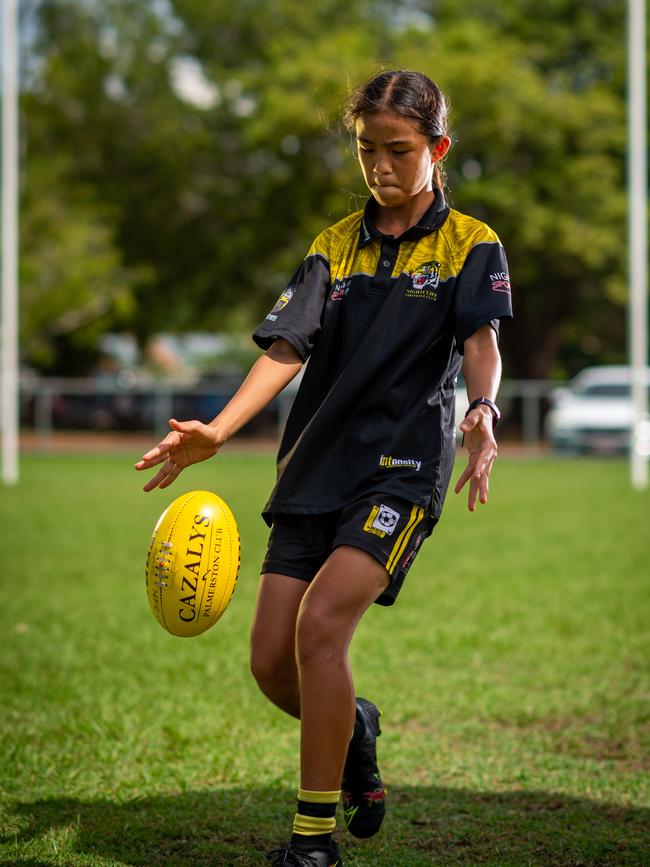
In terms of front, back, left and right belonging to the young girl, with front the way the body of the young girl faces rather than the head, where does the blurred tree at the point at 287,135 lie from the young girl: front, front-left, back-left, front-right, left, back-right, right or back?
back-right

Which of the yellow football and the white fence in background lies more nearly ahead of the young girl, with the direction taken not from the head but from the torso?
the yellow football

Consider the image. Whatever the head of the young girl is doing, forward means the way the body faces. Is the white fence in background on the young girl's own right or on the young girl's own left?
on the young girl's own right

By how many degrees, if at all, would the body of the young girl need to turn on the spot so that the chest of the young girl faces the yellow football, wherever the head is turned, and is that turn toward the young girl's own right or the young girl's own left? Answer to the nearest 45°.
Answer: approximately 45° to the young girl's own right

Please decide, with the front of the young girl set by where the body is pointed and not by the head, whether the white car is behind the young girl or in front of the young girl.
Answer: behind

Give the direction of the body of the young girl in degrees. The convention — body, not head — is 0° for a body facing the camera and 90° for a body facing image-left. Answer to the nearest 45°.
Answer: approximately 45°

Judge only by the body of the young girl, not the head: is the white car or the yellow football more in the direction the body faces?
the yellow football

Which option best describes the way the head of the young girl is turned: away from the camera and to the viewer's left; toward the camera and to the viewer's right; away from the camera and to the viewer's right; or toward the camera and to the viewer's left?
toward the camera and to the viewer's left
